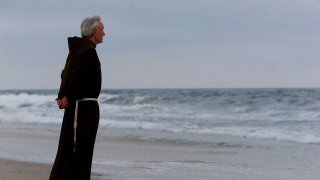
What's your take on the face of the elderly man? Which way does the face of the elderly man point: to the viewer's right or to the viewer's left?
to the viewer's right

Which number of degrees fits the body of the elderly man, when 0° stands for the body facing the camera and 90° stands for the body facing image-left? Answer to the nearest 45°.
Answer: approximately 270°
